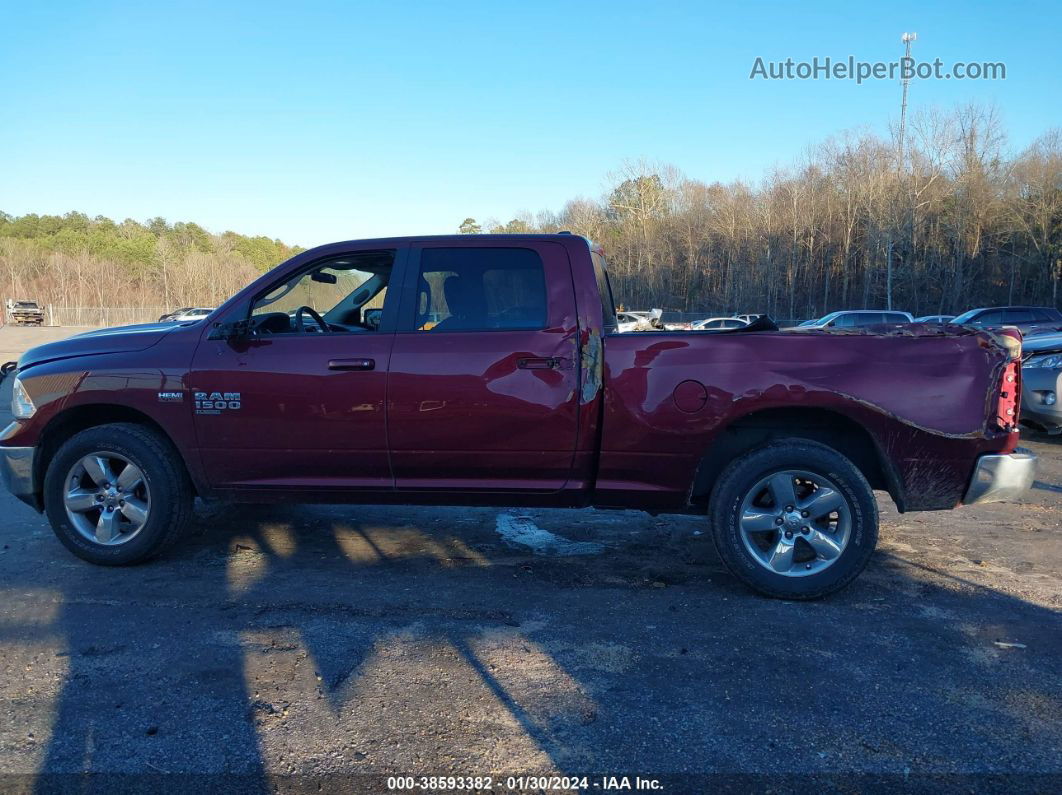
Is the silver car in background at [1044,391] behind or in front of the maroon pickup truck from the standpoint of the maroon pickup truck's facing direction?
behind

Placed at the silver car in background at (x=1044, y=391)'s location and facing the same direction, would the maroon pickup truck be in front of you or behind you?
in front

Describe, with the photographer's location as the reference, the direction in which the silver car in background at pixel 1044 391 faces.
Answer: facing the viewer and to the left of the viewer

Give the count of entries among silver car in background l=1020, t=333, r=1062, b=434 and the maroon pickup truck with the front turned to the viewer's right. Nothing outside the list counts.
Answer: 0

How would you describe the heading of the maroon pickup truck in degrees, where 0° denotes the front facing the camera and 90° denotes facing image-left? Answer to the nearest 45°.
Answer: approximately 90°
